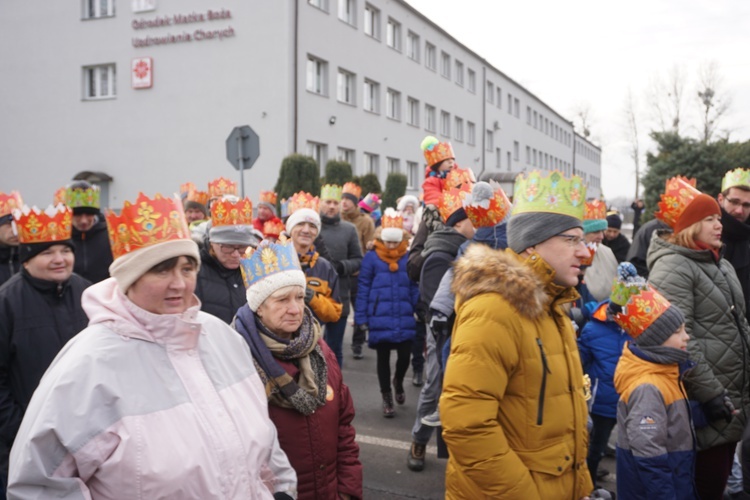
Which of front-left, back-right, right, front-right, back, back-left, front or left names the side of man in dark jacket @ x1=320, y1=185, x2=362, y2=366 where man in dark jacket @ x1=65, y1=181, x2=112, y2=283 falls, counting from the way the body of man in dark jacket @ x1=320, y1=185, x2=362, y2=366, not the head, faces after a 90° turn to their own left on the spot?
back-right

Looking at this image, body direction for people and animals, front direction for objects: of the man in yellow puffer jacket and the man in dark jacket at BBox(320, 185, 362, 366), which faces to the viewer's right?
the man in yellow puffer jacket

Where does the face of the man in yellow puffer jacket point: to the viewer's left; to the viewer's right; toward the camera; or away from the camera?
to the viewer's right

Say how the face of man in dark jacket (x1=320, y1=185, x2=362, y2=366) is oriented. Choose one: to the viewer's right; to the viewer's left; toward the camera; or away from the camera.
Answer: toward the camera

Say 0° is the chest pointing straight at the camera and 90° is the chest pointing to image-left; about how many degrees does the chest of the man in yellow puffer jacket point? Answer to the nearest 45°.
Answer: approximately 270°

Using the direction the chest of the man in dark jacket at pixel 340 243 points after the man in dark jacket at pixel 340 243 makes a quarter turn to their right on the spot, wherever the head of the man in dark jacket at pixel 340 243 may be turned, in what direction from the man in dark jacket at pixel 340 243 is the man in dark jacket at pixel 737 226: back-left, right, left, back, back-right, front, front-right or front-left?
back-left

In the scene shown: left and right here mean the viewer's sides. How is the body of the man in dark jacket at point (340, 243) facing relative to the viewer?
facing the viewer

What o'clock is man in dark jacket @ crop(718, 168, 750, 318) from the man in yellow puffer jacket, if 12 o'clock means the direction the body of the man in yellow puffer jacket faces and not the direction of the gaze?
The man in dark jacket is roughly at 10 o'clock from the man in yellow puffer jacket.

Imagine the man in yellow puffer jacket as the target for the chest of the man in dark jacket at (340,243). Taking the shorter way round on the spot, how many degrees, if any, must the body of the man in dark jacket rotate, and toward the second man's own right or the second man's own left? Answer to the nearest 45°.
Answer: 0° — they already face them
